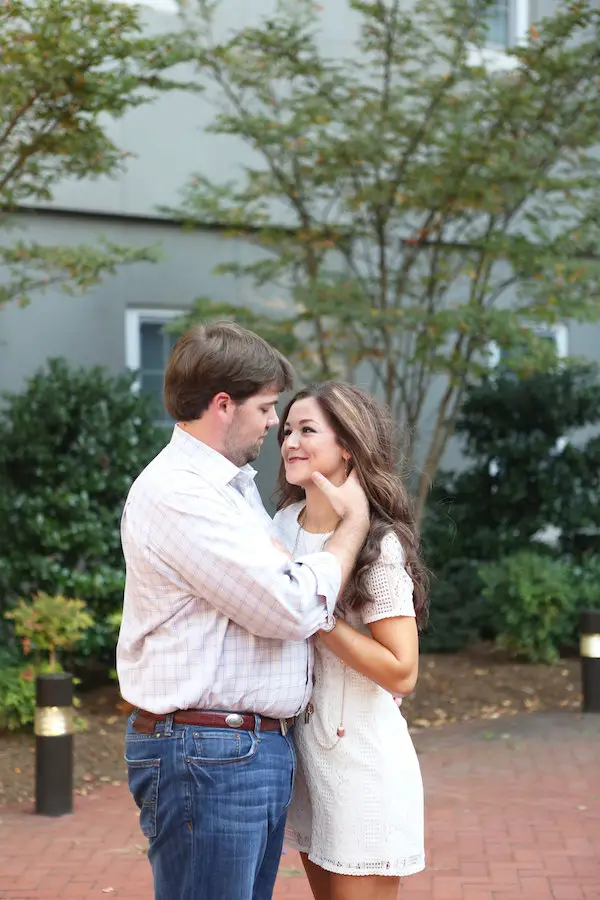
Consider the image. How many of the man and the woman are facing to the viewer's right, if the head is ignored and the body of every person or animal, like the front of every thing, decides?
1

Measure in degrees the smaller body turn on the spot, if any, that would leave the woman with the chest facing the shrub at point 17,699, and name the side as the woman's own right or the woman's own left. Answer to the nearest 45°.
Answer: approximately 90° to the woman's own right

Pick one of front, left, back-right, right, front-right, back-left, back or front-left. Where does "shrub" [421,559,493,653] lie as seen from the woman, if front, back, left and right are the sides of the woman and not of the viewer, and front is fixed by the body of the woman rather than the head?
back-right

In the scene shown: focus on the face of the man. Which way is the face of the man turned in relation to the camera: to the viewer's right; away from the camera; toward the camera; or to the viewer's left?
to the viewer's right

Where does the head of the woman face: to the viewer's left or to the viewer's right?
to the viewer's left

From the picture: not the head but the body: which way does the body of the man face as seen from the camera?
to the viewer's right

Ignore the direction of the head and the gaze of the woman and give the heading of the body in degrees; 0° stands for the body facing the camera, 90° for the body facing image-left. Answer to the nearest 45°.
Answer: approximately 45°
